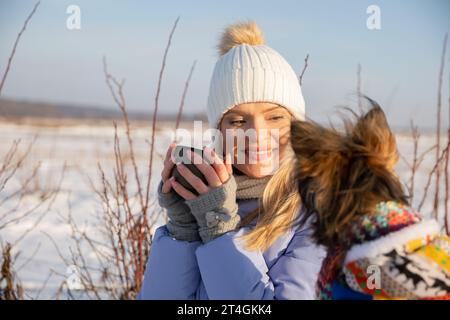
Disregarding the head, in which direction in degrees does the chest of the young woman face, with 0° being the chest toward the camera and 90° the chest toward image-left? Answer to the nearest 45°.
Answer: approximately 45°
